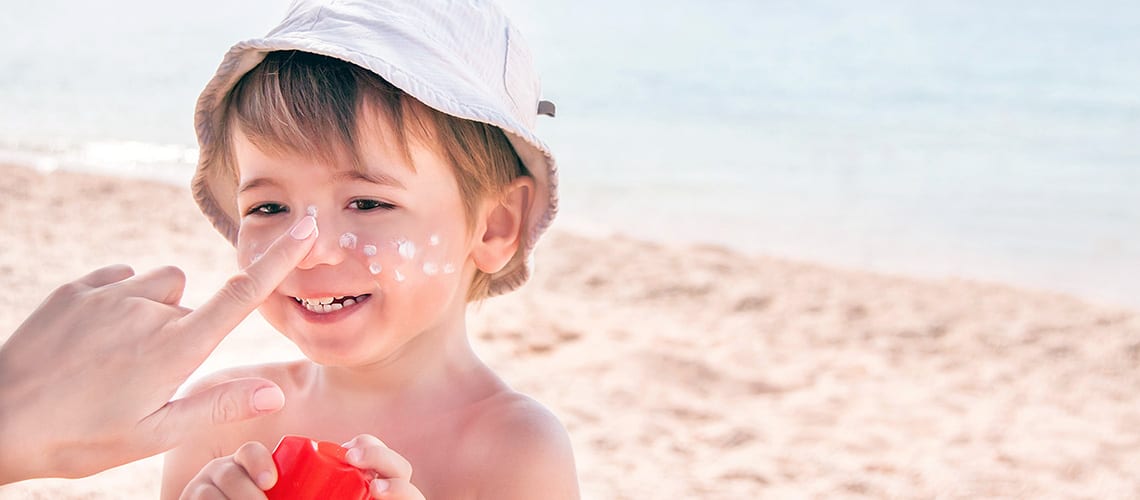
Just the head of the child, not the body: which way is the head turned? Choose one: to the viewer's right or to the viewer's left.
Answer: to the viewer's left

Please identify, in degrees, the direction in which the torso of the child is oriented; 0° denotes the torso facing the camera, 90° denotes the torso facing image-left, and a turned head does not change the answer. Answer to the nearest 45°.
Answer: approximately 45°
